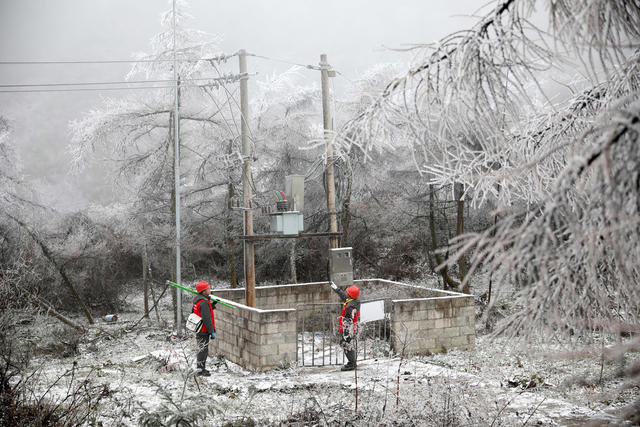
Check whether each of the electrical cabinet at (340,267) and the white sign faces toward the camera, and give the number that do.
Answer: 2

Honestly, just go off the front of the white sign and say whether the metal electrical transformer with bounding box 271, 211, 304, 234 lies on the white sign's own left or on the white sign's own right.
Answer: on the white sign's own right

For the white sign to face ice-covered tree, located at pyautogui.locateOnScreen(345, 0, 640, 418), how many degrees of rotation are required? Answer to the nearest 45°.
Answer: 0° — it already faces it

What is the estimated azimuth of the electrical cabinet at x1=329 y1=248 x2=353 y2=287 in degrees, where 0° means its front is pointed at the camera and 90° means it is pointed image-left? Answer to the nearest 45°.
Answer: approximately 0°

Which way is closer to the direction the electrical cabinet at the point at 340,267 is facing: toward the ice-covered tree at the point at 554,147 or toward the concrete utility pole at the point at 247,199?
the ice-covered tree

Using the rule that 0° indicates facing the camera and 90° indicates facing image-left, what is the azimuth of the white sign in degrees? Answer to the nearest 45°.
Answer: approximately 0°

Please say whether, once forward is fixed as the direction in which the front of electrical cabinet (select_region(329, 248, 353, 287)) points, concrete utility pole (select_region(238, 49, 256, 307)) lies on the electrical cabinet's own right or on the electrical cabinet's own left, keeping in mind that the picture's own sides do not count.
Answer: on the electrical cabinet's own right
